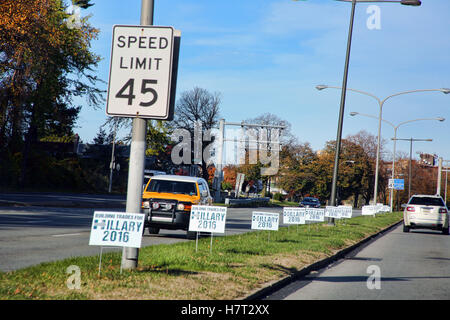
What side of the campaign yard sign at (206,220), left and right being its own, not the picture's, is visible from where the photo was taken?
front

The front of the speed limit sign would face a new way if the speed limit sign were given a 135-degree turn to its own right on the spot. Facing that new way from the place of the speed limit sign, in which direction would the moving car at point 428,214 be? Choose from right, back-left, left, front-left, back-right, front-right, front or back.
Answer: right

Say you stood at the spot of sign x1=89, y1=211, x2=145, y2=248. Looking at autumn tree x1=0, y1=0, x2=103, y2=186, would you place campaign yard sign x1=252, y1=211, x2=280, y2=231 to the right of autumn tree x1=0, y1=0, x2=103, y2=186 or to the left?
right

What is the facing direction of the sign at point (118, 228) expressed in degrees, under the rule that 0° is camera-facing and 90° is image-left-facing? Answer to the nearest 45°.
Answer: approximately 0°

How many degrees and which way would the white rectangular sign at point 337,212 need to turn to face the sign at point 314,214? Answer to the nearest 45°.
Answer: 0° — it already faces it

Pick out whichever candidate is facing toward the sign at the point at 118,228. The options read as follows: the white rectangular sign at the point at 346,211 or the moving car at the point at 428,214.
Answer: the white rectangular sign

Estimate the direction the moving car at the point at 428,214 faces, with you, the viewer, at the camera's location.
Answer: facing away from the viewer

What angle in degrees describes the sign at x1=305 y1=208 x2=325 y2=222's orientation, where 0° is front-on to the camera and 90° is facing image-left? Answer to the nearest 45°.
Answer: approximately 0°

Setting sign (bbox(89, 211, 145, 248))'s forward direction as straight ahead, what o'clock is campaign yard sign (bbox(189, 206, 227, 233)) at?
The campaign yard sign is roughly at 7 o'clock from the sign.
